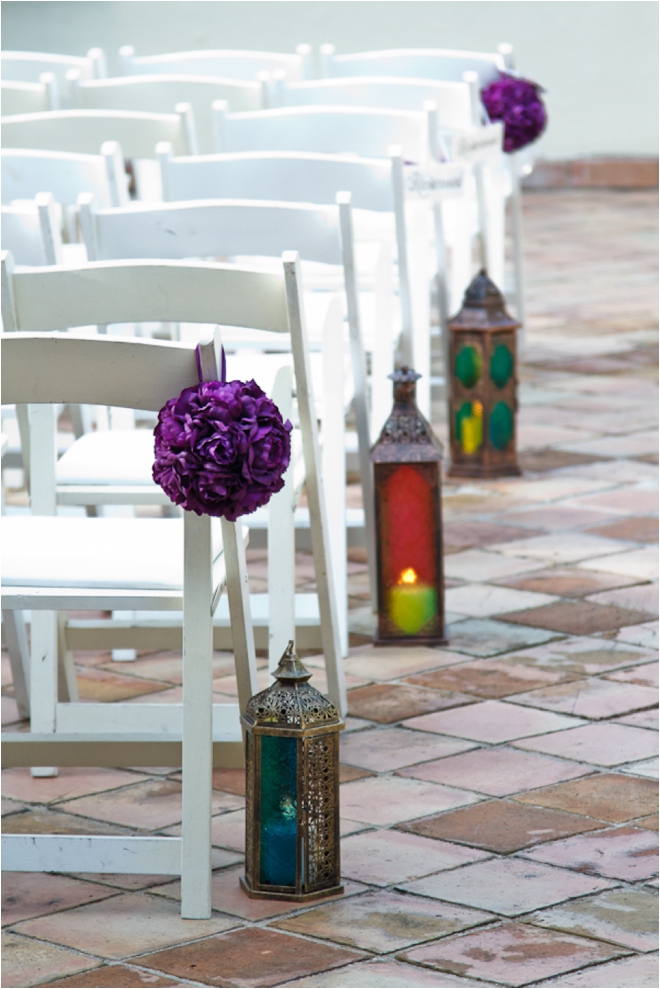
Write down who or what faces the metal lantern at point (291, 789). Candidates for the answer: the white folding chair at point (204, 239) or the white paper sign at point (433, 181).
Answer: the white paper sign

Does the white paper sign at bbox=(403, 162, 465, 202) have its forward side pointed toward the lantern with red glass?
yes

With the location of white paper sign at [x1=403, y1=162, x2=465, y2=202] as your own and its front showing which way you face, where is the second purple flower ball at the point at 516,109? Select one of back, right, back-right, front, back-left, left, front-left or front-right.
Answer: back

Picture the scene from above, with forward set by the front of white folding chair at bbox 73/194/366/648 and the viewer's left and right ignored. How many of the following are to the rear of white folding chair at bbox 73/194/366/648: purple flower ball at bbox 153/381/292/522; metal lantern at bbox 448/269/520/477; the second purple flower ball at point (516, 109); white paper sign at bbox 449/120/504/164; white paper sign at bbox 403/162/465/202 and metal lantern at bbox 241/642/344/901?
2

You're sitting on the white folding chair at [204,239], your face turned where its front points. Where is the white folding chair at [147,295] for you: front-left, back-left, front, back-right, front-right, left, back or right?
back

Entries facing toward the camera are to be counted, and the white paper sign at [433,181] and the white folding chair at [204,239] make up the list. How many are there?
1

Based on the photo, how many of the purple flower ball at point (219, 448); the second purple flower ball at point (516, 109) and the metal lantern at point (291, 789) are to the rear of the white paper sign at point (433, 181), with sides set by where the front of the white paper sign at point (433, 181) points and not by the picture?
1

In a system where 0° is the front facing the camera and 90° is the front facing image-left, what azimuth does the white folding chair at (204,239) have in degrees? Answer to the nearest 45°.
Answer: approximately 180°

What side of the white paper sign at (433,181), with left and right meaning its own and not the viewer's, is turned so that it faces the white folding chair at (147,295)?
front

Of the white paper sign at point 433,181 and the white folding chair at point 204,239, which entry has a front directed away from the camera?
the white folding chair

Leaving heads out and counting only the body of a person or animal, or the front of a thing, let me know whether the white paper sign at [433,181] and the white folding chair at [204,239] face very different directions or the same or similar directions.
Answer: very different directions

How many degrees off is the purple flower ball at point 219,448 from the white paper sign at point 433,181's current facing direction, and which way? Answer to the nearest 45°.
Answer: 0° — it already faces it

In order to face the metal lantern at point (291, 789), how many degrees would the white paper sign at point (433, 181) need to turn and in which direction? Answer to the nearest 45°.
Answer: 0° — it already faces it

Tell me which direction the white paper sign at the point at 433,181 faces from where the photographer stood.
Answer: facing the viewer
